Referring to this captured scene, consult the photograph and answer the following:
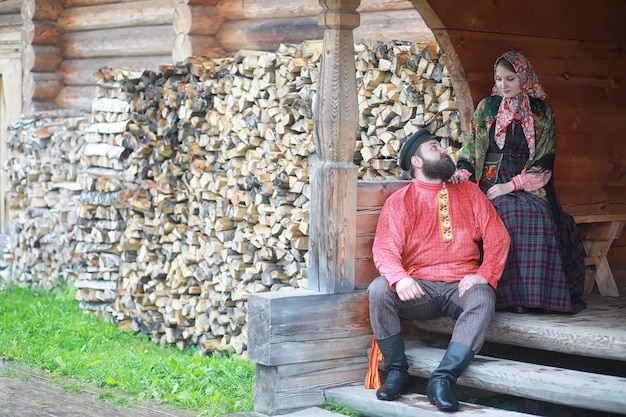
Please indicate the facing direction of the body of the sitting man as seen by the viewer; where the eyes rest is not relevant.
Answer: toward the camera
